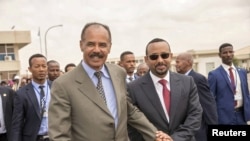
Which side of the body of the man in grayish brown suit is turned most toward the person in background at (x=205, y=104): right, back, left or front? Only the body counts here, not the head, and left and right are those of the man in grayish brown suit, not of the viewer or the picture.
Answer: left

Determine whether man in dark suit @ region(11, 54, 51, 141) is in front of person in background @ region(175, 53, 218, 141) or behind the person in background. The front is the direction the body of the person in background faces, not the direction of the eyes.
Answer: in front

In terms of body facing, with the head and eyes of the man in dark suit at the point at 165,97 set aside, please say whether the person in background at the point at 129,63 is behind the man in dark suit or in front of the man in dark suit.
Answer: behind

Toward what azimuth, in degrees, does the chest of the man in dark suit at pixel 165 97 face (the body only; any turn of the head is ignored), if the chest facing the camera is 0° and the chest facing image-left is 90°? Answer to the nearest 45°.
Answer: approximately 0°

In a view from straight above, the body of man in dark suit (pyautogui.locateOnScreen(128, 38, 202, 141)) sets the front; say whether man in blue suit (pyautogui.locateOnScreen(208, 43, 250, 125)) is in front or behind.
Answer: behind

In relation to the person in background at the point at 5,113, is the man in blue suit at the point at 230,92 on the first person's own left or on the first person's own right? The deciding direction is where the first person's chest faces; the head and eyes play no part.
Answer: on the first person's own left

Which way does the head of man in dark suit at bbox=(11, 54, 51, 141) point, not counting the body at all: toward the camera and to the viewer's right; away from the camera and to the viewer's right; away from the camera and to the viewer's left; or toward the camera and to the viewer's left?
toward the camera and to the viewer's right

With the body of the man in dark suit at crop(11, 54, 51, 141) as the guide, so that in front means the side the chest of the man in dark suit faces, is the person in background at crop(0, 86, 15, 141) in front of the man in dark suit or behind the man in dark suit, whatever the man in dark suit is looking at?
behind

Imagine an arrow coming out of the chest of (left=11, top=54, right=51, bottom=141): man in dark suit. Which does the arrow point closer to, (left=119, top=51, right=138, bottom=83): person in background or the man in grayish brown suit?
the man in grayish brown suit
